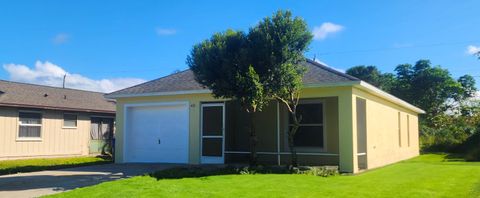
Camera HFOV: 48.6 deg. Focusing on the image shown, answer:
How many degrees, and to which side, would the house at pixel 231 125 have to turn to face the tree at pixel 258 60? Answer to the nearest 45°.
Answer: approximately 45° to its left

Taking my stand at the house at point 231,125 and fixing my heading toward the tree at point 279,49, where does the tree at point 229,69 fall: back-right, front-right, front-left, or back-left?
front-right

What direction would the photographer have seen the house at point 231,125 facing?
facing the viewer and to the left of the viewer

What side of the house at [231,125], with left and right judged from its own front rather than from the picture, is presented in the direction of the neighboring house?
right

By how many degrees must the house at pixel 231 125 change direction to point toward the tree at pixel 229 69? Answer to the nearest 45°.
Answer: approximately 45° to its left

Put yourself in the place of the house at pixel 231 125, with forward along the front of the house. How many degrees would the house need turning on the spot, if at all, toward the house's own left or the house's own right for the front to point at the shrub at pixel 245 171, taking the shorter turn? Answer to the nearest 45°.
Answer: approximately 45° to the house's own left
